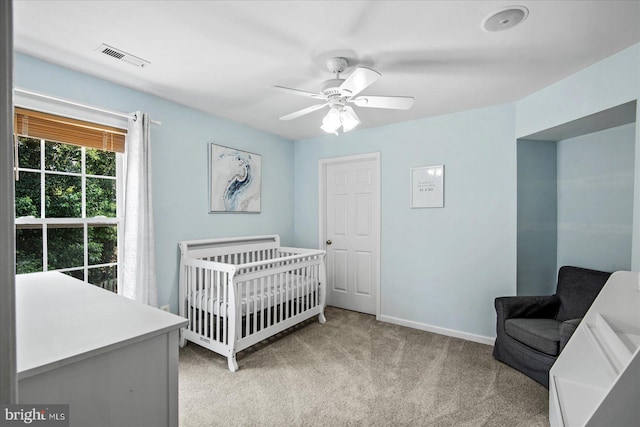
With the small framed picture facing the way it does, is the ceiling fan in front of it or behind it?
in front

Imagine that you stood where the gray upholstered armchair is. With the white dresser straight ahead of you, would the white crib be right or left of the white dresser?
right

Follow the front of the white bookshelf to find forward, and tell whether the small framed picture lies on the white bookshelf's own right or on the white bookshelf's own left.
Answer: on the white bookshelf's own right

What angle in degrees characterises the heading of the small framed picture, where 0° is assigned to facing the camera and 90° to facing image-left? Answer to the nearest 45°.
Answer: approximately 45°

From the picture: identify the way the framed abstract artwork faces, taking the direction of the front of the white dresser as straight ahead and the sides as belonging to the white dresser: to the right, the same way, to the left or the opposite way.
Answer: to the right

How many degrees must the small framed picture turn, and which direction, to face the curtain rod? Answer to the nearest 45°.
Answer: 0° — it already faces it

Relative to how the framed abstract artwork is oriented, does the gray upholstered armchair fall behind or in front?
in front

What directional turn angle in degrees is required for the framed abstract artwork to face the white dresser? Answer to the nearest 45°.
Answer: approximately 45° to its right

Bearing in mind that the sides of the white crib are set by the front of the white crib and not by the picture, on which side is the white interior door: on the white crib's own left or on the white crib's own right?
on the white crib's own left

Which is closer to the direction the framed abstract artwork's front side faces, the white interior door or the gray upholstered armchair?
the gray upholstered armchair
